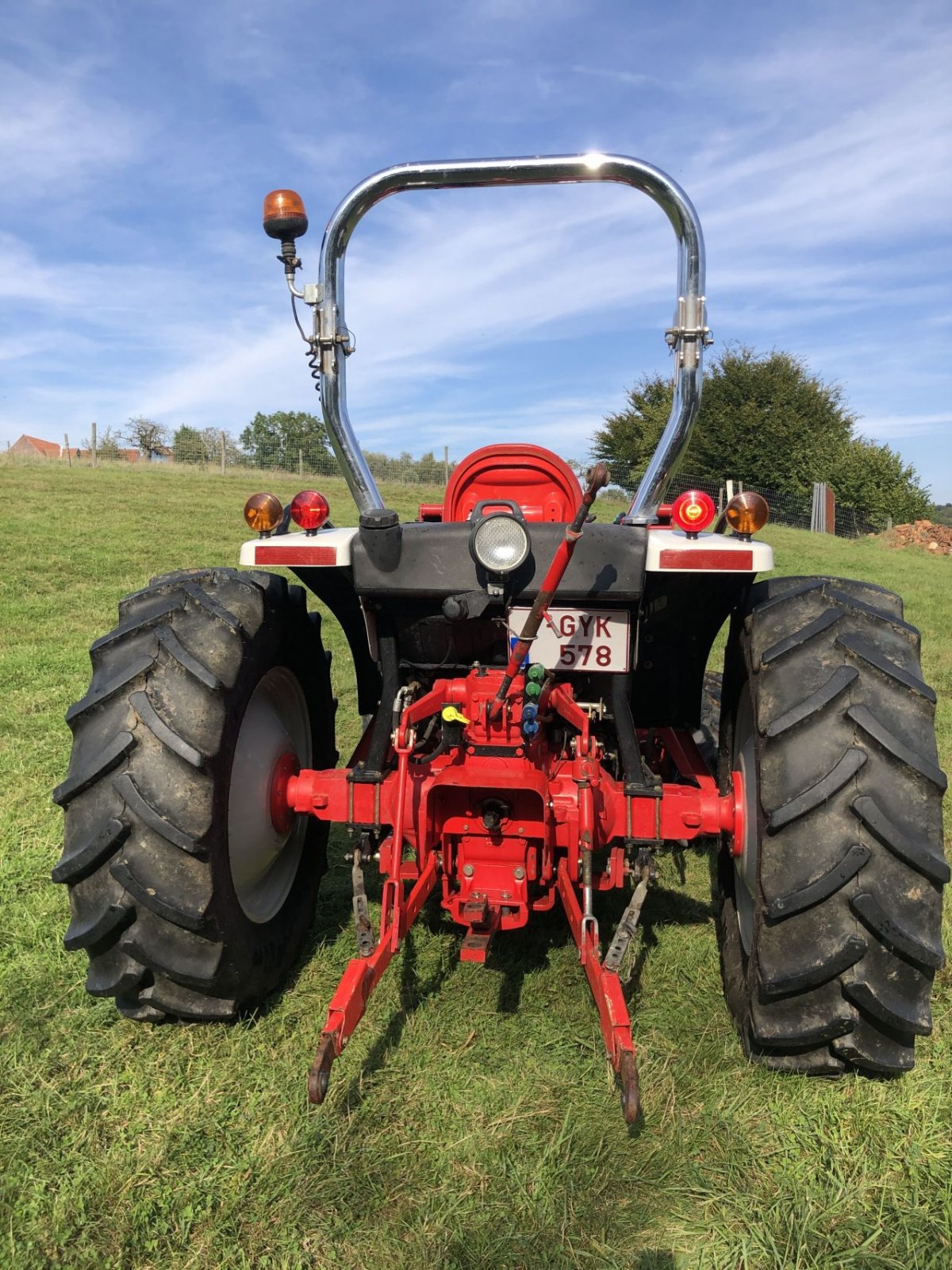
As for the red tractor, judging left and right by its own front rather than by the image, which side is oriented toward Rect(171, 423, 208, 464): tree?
front

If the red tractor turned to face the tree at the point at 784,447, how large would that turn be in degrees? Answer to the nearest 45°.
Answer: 0° — it already faces it

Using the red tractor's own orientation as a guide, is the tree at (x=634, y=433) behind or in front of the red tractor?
in front

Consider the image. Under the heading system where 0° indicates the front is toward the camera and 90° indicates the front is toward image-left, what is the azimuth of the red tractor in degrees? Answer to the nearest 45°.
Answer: approximately 180°
